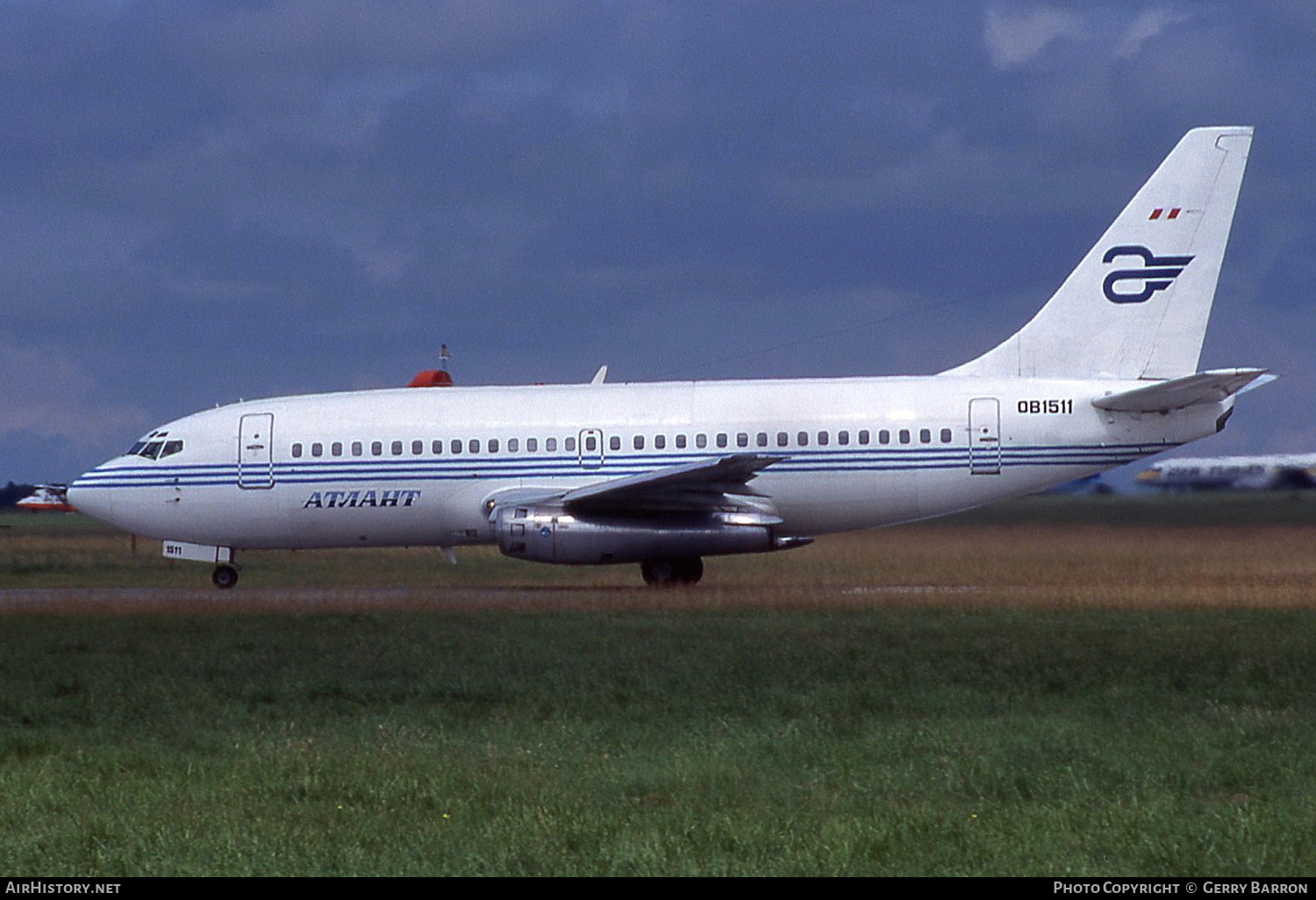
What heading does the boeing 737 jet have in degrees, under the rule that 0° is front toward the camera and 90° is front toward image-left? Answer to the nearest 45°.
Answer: approximately 90°

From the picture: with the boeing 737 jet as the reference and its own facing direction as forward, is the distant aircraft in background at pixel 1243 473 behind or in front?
behind
